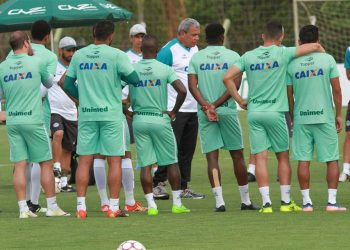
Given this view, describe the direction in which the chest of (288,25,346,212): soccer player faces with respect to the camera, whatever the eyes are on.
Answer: away from the camera

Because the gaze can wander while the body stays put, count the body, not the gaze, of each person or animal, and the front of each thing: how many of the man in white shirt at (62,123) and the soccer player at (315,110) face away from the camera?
1

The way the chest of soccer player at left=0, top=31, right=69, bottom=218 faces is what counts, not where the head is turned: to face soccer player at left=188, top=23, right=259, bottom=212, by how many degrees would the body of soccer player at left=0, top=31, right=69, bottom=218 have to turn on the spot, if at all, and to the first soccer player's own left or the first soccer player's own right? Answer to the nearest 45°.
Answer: approximately 45° to the first soccer player's own right

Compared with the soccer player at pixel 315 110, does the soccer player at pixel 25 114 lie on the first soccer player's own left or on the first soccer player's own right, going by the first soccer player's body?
on the first soccer player's own left

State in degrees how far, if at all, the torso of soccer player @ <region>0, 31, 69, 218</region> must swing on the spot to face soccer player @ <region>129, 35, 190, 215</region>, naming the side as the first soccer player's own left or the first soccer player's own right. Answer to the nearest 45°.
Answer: approximately 45° to the first soccer player's own right

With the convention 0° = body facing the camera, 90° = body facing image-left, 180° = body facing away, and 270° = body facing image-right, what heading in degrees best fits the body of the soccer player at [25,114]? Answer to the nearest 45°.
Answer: approximately 225°

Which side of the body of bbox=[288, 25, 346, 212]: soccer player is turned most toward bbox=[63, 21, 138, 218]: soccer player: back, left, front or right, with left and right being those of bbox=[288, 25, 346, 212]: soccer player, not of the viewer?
left

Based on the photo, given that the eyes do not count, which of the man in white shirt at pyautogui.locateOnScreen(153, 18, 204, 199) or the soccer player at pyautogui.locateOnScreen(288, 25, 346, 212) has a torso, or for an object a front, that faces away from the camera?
the soccer player

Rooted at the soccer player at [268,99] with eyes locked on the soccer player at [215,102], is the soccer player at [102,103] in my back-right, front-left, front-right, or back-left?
front-left

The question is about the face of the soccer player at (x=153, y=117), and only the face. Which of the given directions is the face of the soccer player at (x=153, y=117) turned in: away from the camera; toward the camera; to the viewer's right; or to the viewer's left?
away from the camera

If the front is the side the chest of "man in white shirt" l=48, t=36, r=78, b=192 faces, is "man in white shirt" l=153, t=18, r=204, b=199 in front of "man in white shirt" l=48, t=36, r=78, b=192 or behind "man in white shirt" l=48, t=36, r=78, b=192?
in front

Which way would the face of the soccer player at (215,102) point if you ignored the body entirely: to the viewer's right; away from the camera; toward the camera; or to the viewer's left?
away from the camera

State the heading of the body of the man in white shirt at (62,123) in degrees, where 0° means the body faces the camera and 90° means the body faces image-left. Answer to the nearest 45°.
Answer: approximately 315°

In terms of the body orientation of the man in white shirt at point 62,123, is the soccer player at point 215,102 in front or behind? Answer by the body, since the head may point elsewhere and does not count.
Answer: in front

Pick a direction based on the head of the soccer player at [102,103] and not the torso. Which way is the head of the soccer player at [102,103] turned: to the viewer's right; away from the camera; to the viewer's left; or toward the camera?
away from the camera
